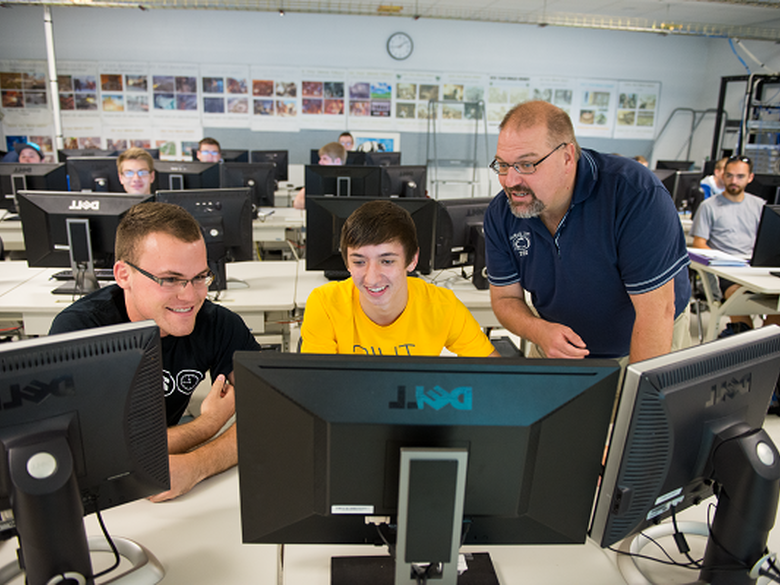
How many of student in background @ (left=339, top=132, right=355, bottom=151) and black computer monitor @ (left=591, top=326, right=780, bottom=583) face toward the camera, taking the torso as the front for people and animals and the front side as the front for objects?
1

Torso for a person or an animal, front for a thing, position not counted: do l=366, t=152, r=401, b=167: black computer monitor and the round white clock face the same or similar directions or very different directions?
very different directions

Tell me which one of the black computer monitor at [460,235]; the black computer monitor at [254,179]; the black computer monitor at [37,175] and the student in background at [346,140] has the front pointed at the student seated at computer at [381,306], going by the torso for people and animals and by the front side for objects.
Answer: the student in background

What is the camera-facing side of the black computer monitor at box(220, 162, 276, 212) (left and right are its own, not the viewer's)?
back

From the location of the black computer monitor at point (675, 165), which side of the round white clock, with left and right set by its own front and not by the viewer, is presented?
left

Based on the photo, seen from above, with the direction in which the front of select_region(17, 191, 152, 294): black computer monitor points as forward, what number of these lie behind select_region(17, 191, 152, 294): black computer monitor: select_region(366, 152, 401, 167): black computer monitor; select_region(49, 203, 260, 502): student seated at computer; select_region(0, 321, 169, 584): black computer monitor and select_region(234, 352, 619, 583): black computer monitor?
3

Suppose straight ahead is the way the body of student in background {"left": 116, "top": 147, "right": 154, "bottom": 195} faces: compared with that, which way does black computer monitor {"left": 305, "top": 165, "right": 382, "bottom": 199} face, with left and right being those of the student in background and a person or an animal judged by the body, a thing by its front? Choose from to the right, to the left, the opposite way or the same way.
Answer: the opposite way

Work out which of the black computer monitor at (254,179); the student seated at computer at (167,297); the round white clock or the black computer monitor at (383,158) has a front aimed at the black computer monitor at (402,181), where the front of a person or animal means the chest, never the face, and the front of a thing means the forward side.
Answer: the round white clock

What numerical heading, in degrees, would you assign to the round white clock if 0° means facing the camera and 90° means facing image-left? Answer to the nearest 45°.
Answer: approximately 0°

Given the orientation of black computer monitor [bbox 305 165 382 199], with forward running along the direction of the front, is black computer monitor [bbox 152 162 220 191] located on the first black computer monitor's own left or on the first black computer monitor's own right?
on the first black computer monitor's own left

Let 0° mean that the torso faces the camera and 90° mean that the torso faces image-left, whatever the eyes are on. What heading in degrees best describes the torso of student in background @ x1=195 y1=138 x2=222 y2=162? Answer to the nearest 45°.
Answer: approximately 0°

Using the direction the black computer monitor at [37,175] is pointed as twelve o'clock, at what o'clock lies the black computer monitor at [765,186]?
the black computer monitor at [765,186] is roughly at 4 o'clock from the black computer monitor at [37,175].

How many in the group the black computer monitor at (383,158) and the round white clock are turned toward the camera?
1

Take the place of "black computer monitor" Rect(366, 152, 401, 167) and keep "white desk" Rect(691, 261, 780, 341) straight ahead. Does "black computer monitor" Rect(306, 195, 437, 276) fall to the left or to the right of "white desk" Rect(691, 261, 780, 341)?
right
